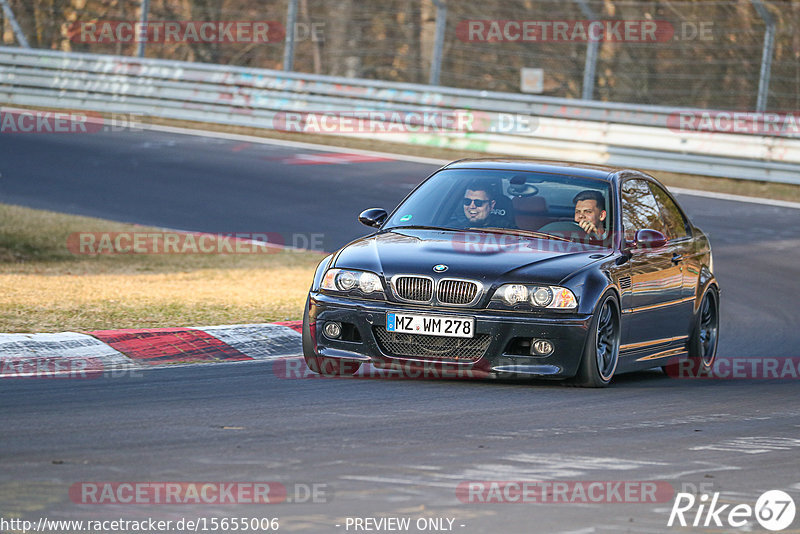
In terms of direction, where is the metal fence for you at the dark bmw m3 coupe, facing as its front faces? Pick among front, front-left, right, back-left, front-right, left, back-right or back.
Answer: back-right

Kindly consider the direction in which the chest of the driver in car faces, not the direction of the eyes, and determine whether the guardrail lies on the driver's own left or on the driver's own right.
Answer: on the driver's own right

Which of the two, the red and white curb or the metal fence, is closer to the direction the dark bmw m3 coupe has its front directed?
the red and white curb

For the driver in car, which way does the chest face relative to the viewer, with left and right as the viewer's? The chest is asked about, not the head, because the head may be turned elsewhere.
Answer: facing the viewer and to the left of the viewer

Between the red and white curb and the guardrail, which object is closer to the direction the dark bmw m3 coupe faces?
the red and white curb

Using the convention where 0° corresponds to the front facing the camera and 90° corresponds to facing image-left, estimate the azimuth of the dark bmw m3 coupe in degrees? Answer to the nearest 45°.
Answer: approximately 45°

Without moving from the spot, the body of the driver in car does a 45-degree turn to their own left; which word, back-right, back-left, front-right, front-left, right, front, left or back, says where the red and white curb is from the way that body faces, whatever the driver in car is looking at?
right

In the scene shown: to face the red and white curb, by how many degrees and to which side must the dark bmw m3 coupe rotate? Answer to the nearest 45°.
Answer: approximately 45° to its right

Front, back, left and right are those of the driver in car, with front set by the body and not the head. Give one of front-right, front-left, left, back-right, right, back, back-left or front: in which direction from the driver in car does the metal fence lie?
back-right

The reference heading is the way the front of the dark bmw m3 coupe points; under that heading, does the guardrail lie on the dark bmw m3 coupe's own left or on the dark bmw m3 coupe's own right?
on the dark bmw m3 coupe's own right
